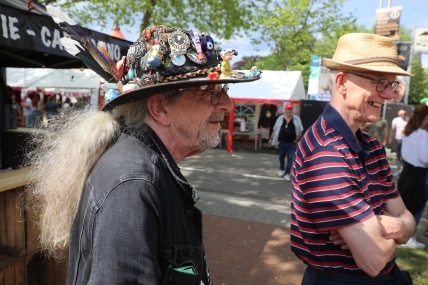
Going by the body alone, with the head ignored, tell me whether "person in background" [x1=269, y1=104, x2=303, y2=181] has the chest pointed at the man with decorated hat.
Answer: yes

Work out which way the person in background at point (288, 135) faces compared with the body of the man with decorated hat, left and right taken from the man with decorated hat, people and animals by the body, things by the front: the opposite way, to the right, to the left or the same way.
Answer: to the right

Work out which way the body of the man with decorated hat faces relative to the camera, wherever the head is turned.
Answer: to the viewer's right

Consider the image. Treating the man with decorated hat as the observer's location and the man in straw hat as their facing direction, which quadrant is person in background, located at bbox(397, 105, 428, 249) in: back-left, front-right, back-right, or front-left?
front-left

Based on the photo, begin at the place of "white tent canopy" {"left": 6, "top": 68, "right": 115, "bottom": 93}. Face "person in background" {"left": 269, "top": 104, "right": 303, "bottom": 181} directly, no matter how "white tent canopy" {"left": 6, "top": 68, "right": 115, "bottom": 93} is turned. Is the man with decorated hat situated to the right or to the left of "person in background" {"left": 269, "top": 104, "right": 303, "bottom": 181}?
right

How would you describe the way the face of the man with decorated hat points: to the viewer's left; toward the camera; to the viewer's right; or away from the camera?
to the viewer's right

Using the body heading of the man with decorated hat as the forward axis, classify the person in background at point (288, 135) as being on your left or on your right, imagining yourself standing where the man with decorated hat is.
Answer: on your left

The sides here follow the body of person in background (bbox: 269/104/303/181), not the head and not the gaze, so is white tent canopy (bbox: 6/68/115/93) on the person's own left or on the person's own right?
on the person's own right

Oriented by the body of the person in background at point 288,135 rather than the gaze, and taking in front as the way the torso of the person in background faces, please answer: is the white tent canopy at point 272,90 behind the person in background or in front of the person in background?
behind

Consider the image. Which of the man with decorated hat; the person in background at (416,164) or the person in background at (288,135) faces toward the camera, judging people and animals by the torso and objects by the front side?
the person in background at (288,135)

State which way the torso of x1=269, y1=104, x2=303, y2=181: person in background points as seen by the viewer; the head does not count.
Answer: toward the camera

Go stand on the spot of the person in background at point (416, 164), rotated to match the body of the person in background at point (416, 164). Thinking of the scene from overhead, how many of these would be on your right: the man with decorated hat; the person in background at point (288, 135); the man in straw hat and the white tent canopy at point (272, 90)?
2
